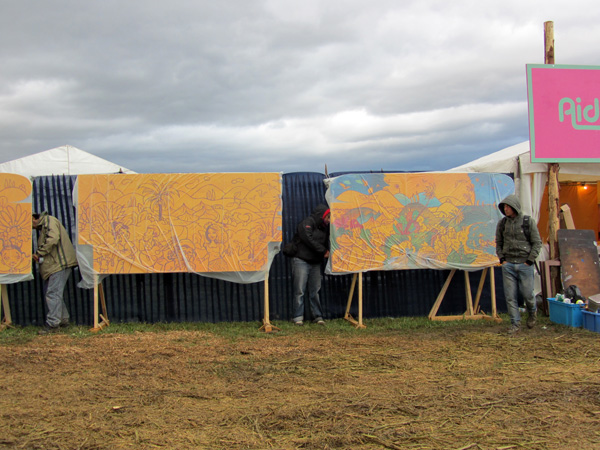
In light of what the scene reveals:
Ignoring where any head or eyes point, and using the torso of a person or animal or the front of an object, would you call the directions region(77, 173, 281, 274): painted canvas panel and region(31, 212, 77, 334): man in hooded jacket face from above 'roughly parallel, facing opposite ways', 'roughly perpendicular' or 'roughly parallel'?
roughly perpendicular

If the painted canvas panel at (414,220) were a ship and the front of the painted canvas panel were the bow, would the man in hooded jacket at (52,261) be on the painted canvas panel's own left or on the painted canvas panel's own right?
on the painted canvas panel's own right

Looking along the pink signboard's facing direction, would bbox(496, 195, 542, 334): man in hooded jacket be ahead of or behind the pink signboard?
ahead

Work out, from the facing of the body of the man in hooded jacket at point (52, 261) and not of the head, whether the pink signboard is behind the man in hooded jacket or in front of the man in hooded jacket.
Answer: behind

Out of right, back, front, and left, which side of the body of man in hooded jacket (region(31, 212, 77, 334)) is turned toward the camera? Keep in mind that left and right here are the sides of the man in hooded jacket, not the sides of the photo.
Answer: left

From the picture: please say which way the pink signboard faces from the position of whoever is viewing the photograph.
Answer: facing the viewer

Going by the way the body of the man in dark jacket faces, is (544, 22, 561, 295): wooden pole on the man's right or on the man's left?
on the man's left

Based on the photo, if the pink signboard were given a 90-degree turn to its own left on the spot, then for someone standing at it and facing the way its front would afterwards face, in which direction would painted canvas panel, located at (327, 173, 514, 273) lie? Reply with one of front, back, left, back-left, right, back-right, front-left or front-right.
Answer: back-right

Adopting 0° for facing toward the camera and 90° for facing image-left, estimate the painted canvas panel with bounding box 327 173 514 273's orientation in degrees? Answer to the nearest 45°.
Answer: approximately 0°

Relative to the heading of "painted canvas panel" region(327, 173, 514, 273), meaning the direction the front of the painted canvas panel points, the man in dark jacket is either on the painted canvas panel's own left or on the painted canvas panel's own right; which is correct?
on the painted canvas panel's own right

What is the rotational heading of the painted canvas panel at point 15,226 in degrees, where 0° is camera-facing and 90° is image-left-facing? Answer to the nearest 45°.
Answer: approximately 0°
